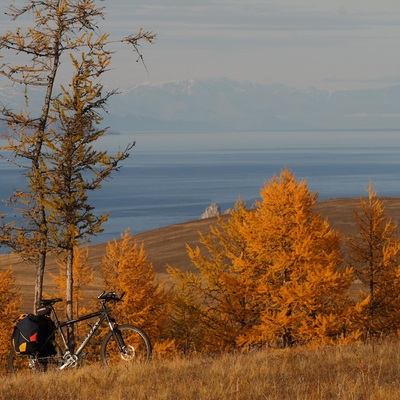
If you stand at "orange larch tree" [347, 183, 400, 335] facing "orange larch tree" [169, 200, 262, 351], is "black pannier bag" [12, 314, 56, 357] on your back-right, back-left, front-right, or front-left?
front-left

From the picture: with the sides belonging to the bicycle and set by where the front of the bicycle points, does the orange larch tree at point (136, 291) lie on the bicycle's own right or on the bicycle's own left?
on the bicycle's own left

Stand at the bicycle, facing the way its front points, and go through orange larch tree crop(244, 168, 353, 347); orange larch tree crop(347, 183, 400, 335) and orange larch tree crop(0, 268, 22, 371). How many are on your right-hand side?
0

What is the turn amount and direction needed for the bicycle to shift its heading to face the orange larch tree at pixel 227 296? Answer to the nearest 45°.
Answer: approximately 90° to its left

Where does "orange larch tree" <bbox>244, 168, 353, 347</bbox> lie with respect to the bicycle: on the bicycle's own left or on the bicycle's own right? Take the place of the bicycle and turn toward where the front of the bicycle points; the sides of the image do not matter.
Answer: on the bicycle's own left

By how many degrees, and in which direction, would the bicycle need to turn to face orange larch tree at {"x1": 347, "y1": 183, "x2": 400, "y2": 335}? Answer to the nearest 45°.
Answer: approximately 45° to its left

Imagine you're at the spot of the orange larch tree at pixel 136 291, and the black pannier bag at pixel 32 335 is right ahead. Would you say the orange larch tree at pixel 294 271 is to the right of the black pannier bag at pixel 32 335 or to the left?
left

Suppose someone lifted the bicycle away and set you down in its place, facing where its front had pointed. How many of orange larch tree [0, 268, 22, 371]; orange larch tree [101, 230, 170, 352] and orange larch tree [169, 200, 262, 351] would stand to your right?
0

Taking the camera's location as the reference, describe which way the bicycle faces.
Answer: facing to the right of the viewer
